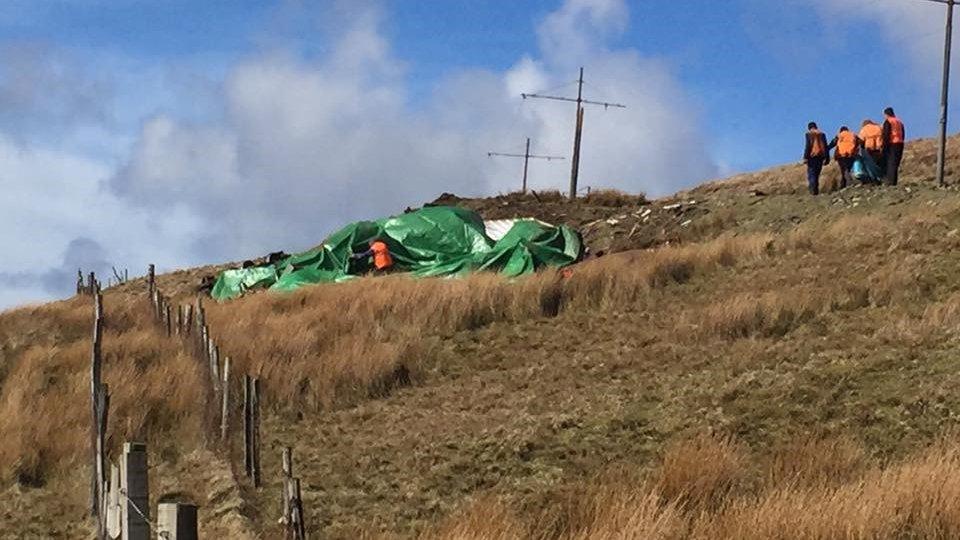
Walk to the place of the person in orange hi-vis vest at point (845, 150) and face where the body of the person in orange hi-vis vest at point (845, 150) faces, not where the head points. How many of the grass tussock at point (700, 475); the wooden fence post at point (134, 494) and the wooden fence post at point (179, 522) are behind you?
3

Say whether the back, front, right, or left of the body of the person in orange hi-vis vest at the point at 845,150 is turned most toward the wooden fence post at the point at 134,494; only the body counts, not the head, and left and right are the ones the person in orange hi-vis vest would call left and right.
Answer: back

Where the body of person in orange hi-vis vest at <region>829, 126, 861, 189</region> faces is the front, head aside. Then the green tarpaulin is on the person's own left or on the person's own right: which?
on the person's own left

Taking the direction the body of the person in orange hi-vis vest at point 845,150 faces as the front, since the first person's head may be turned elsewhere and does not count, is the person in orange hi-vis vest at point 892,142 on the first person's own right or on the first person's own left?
on the first person's own right

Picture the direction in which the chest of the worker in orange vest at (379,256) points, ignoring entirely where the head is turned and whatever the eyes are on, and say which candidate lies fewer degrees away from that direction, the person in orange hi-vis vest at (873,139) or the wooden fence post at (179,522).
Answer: the wooden fence post

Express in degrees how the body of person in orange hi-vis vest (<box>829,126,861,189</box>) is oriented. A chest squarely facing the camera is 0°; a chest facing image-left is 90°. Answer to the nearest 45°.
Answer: approximately 180°
